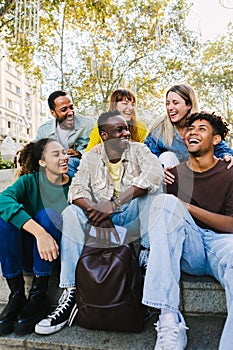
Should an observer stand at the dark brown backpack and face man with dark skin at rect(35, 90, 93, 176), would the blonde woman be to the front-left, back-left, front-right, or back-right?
front-right

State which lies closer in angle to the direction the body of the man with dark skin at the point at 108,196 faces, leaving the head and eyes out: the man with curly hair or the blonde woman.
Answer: the man with curly hair

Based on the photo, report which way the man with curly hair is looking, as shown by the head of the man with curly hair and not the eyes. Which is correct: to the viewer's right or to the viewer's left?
to the viewer's left

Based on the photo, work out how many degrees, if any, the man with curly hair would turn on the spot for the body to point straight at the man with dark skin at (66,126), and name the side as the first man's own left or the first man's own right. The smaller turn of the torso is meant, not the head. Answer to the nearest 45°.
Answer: approximately 90° to the first man's own right

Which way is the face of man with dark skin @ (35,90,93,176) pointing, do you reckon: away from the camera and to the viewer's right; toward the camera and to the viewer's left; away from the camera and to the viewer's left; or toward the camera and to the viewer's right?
toward the camera and to the viewer's right

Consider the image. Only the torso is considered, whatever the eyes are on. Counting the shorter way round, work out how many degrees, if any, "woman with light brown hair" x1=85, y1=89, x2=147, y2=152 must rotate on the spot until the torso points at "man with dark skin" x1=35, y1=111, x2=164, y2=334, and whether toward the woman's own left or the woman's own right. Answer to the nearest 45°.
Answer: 0° — they already face them

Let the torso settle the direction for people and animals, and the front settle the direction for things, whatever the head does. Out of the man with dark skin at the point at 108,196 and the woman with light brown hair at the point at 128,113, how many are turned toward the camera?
2

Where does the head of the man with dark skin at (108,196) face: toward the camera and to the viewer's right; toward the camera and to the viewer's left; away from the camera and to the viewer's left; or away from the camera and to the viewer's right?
toward the camera and to the viewer's right

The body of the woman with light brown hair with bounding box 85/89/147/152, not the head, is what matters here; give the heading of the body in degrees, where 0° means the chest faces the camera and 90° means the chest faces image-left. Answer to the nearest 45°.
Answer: approximately 0°

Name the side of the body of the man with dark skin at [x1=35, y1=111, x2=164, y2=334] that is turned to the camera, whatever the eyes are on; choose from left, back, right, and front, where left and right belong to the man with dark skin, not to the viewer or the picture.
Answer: front
